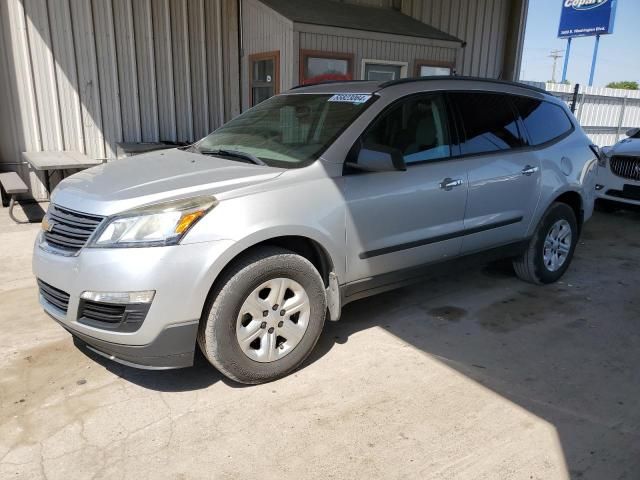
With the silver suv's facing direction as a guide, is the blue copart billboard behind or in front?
behind

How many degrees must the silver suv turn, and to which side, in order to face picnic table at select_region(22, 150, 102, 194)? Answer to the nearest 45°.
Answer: approximately 90° to its right

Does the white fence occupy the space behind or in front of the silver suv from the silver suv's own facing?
behind

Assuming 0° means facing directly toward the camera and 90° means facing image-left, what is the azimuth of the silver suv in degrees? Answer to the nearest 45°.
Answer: approximately 45°
